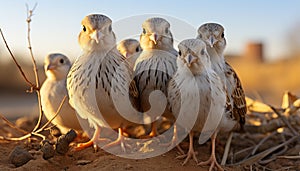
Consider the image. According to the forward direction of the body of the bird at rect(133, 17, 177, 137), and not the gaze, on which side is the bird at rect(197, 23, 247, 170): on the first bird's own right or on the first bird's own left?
on the first bird's own left

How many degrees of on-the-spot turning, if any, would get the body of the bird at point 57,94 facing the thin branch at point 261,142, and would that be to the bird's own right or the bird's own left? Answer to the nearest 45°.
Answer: approximately 135° to the bird's own left

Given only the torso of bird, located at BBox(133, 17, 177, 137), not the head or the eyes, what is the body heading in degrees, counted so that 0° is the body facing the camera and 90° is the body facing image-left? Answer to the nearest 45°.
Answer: approximately 0°

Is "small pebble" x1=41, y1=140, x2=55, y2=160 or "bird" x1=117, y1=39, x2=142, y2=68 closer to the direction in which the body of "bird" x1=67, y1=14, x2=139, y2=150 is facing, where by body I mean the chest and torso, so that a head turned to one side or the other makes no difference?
the small pebble

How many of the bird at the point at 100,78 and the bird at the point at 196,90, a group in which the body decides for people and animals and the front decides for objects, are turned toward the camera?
2

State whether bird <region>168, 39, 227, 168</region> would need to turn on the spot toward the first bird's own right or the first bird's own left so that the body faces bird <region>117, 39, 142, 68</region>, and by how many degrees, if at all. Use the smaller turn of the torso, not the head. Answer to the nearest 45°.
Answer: approximately 135° to the first bird's own right

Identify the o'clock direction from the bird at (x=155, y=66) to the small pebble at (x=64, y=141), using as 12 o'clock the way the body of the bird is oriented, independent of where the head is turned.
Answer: The small pebble is roughly at 2 o'clock from the bird.

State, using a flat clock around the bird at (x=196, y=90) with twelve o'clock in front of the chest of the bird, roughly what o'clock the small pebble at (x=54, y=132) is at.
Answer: The small pebble is roughly at 4 o'clock from the bird.

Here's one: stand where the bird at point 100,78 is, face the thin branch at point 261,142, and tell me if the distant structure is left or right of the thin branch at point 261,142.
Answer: left

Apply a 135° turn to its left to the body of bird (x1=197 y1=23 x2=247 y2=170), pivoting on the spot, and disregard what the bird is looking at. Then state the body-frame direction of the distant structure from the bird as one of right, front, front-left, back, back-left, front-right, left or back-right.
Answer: left

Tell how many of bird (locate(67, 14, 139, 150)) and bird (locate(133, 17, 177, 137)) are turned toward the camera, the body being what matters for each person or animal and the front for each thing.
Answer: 2

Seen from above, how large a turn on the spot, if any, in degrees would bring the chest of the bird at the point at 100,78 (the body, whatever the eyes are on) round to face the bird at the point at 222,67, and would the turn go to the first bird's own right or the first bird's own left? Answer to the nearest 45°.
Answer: approximately 90° to the first bird's own left

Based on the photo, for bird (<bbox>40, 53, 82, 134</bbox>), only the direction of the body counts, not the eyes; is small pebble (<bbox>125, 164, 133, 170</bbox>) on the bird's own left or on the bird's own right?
on the bird's own left

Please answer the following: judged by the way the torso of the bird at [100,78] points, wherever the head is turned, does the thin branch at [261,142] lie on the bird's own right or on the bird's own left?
on the bird's own left

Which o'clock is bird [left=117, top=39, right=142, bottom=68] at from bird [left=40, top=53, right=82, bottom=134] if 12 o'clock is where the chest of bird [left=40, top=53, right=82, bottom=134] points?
bird [left=117, top=39, right=142, bottom=68] is roughly at 7 o'clock from bird [left=40, top=53, right=82, bottom=134].
